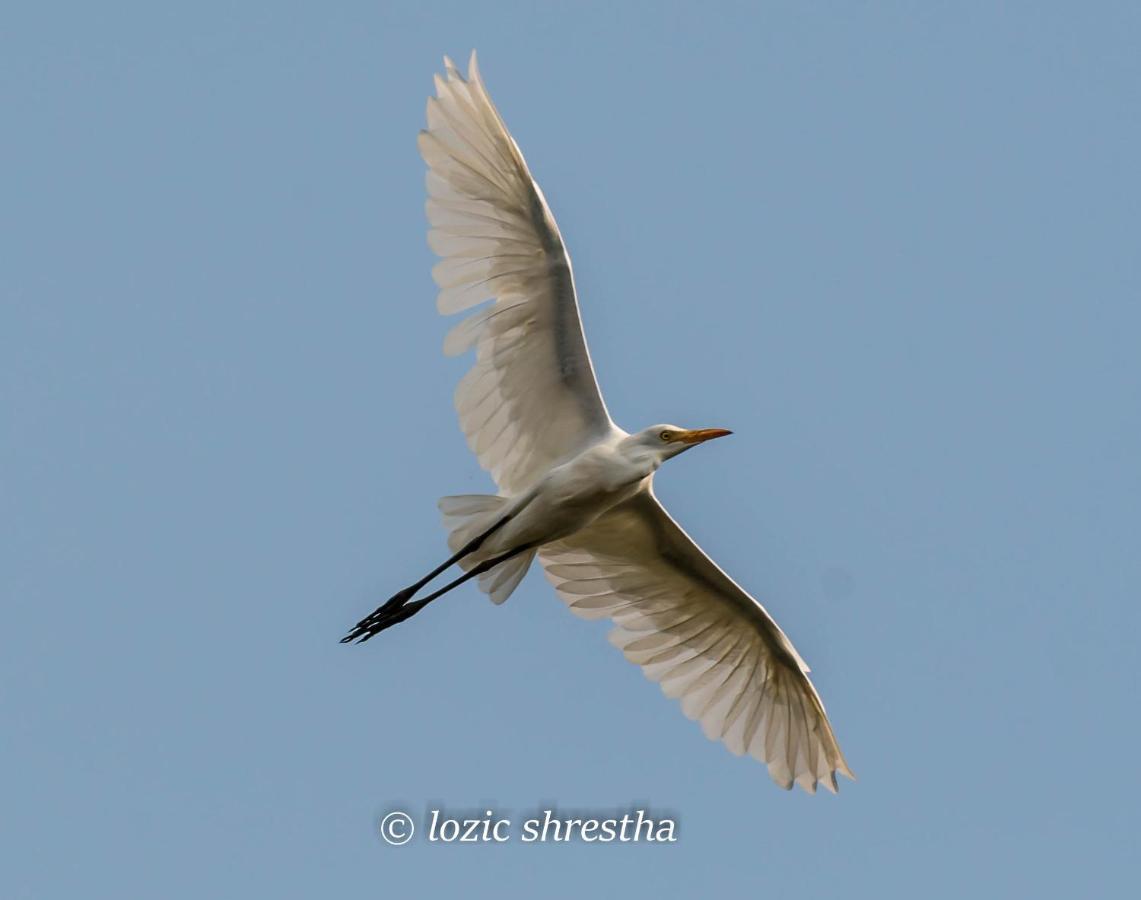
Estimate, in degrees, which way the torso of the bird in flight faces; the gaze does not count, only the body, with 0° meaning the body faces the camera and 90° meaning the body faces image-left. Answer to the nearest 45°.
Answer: approximately 270°
